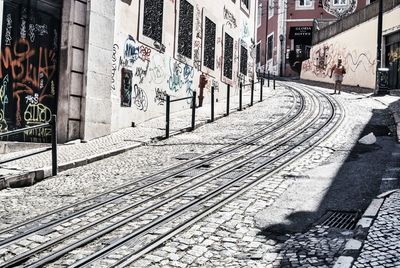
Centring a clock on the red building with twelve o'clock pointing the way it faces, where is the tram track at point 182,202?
The tram track is roughly at 12 o'clock from the red building.

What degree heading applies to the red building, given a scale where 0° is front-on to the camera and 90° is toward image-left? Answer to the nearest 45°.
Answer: approximately 0°

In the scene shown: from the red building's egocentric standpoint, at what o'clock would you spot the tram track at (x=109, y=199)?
The tram track is roughly at 12 o'clock from the red building.
